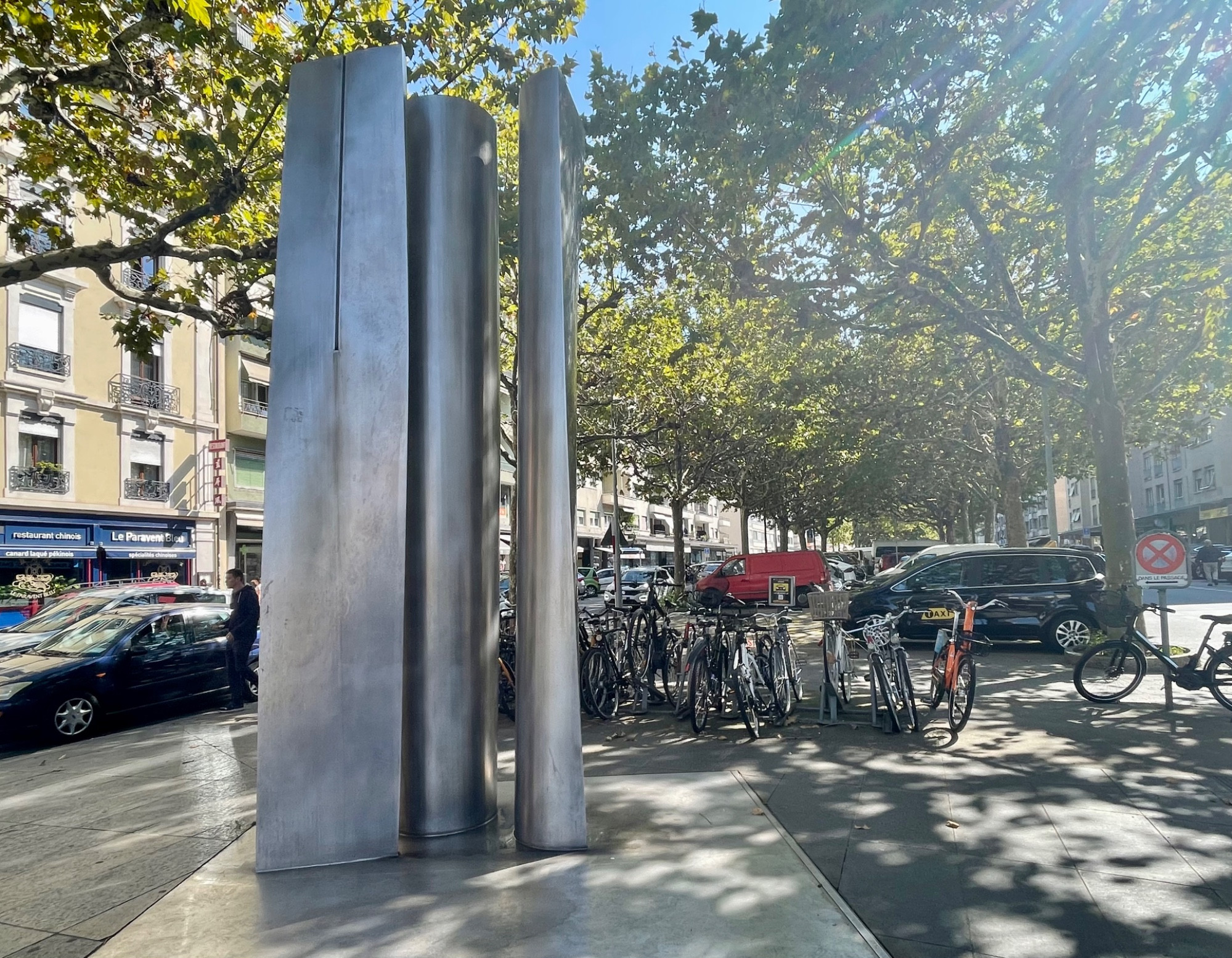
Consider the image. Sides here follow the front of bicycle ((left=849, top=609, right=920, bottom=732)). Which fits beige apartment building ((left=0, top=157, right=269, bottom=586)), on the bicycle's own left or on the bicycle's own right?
on the bicycle's own right

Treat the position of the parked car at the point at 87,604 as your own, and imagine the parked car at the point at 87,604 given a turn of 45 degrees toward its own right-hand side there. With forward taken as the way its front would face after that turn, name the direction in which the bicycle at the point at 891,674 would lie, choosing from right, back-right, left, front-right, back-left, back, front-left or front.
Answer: back-left

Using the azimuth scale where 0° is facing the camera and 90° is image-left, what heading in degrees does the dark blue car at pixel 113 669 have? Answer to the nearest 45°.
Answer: approximately 45°

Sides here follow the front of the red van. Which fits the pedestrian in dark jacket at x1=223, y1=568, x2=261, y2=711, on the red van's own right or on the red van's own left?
on the red van's own left

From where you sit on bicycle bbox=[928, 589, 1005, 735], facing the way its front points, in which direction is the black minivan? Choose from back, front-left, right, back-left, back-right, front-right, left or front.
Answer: back

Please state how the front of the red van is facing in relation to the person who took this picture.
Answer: facing to the left of the viewer

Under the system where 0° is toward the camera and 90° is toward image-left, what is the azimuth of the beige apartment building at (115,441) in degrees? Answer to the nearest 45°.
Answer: approximately 315°

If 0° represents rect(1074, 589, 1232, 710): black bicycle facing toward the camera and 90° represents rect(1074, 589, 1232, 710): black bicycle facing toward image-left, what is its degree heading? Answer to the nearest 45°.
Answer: approximately 90°

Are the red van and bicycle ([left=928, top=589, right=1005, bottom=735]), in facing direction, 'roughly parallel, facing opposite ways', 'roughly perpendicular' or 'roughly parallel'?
roughly perpendicular
